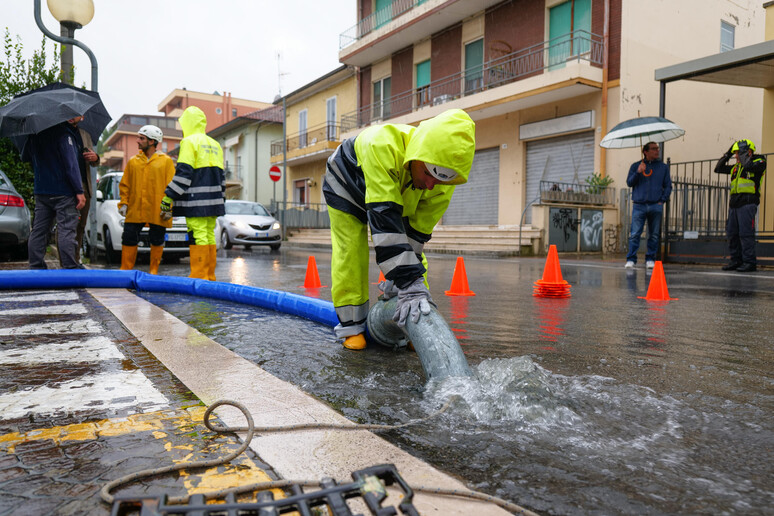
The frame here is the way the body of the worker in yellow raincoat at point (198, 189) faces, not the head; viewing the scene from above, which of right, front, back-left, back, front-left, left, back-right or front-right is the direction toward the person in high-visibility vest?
back-right

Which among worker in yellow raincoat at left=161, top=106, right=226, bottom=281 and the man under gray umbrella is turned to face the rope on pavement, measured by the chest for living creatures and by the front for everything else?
the man under gray umbrella

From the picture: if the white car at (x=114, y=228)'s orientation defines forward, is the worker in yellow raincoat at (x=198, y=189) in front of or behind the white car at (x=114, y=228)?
in front

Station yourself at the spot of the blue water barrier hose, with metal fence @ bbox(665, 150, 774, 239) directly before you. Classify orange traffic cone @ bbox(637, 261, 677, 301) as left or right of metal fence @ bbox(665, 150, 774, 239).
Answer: right

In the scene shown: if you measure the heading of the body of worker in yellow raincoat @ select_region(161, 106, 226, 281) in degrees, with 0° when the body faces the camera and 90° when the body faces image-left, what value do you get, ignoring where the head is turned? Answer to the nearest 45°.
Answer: approximately 135°

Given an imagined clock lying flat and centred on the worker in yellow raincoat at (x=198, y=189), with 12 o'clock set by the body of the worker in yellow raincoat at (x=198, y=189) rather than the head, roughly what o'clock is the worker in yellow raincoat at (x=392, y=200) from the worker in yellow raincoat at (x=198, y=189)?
the worker in yellow raincoat at (x=392, y=200) is roughly at 7 o'clock from the worker in yellow raincoat at (x=198, y=189).

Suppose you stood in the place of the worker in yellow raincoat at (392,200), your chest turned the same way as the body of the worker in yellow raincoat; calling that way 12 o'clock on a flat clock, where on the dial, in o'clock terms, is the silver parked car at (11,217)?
The silver parked car is roughly at 6 o'clock from the worker in yellow raincoat.

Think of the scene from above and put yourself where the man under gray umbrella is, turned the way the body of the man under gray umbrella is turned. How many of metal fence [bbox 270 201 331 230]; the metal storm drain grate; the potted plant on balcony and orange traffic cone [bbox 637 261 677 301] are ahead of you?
2

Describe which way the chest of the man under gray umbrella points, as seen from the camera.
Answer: toward the camera

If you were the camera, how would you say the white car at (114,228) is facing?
facing the viewer and to the right of the viewer
